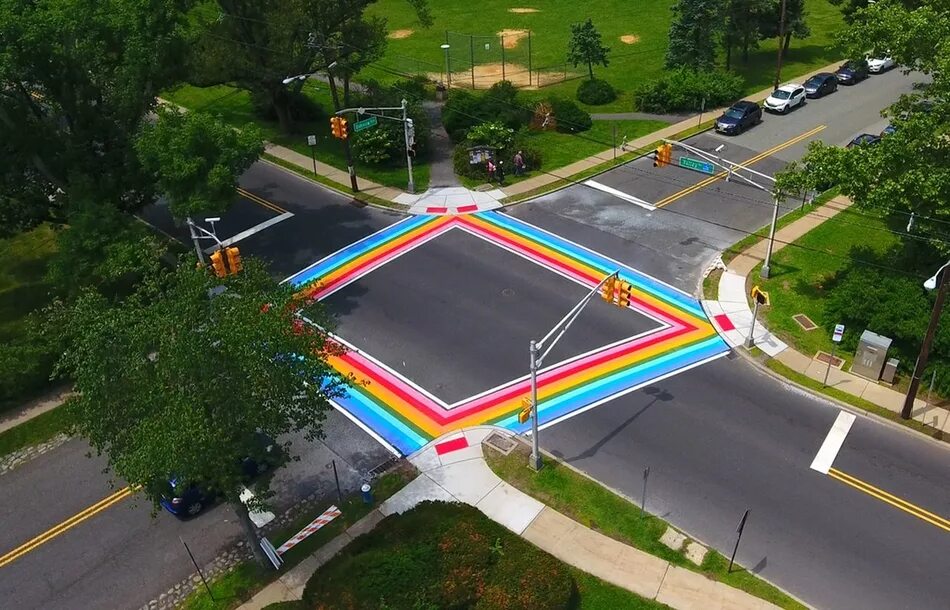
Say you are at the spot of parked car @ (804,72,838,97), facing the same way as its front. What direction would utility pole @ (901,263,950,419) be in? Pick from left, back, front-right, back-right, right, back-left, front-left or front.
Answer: front-left

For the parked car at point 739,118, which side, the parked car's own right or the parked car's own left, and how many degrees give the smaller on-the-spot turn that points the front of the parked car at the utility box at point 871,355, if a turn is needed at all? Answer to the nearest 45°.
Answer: approximately 45° to the parked car's own left

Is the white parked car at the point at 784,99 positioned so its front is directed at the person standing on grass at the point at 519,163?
yes

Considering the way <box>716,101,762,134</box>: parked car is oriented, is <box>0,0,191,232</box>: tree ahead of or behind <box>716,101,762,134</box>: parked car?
ahead

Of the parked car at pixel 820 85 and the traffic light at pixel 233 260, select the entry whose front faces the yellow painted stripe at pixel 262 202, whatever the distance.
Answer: the parked car

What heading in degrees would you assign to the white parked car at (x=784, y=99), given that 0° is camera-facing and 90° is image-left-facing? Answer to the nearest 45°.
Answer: approximately 45°

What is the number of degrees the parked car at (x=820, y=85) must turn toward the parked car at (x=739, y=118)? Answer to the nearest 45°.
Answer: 0° — it already faces it

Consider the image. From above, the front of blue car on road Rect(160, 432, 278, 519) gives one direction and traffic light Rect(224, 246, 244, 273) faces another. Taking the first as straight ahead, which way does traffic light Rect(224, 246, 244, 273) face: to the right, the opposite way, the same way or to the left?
to the right

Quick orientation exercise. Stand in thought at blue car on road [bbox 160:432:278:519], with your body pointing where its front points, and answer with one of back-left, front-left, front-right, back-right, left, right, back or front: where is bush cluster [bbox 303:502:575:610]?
right
